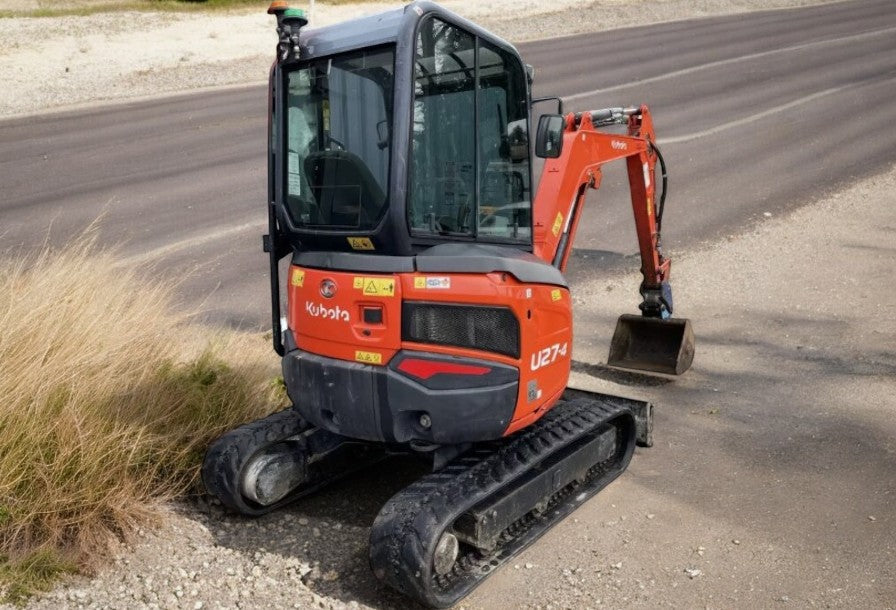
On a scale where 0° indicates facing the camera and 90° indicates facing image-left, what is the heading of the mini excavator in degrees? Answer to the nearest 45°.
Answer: approximately 225°

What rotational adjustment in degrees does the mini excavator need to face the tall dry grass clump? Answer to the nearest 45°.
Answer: approximately 135° to its left
